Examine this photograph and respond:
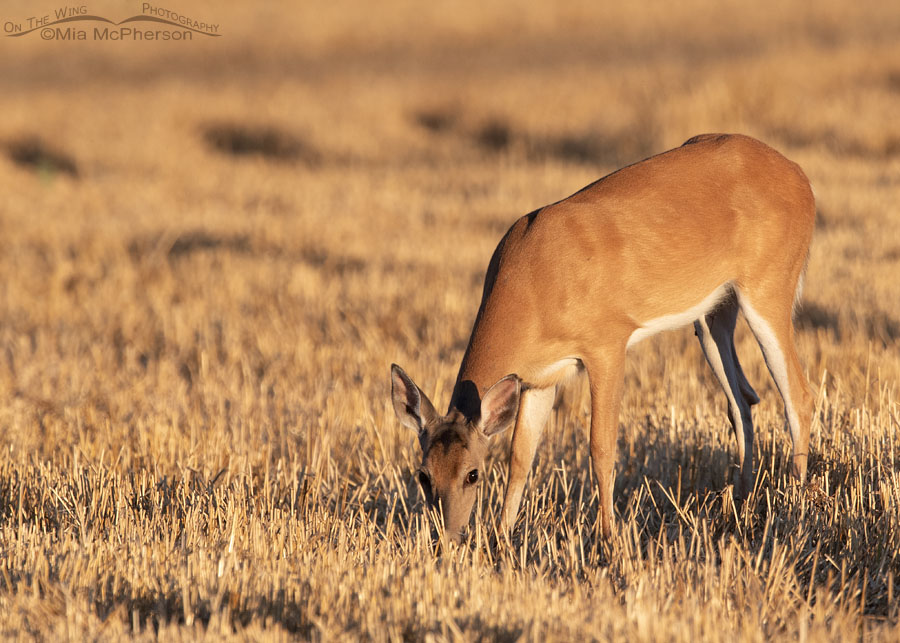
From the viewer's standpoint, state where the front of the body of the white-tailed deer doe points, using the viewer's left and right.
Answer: facing the viewer and to the left of the viewer
